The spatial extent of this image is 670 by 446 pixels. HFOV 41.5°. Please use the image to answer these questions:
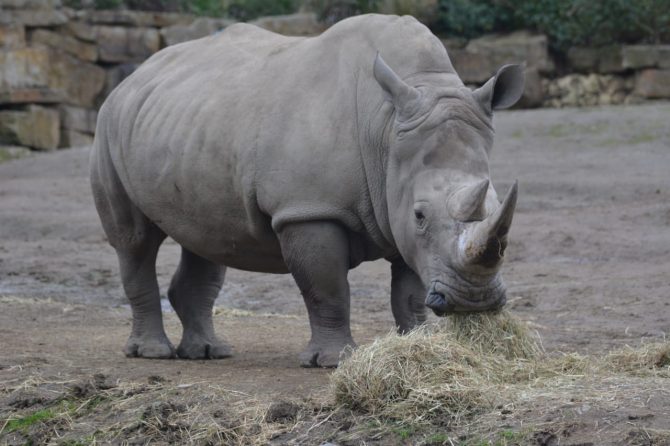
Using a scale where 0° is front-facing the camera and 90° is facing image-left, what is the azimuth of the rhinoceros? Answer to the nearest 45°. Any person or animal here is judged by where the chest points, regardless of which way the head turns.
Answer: approximately 315°

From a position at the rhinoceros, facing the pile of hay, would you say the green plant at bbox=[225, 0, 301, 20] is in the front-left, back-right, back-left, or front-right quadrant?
back-left

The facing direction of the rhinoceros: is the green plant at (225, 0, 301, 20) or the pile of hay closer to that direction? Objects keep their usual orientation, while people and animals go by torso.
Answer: the pile of hay

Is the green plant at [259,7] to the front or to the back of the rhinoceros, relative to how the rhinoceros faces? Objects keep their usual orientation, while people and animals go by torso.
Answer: to the back

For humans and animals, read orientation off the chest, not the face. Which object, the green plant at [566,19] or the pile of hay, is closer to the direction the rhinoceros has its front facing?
the pile of hay
